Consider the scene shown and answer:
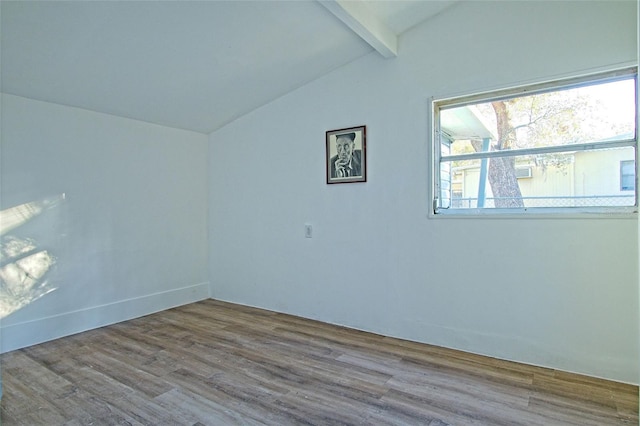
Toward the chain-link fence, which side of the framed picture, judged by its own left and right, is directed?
back

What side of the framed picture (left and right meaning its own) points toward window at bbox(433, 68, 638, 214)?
left
